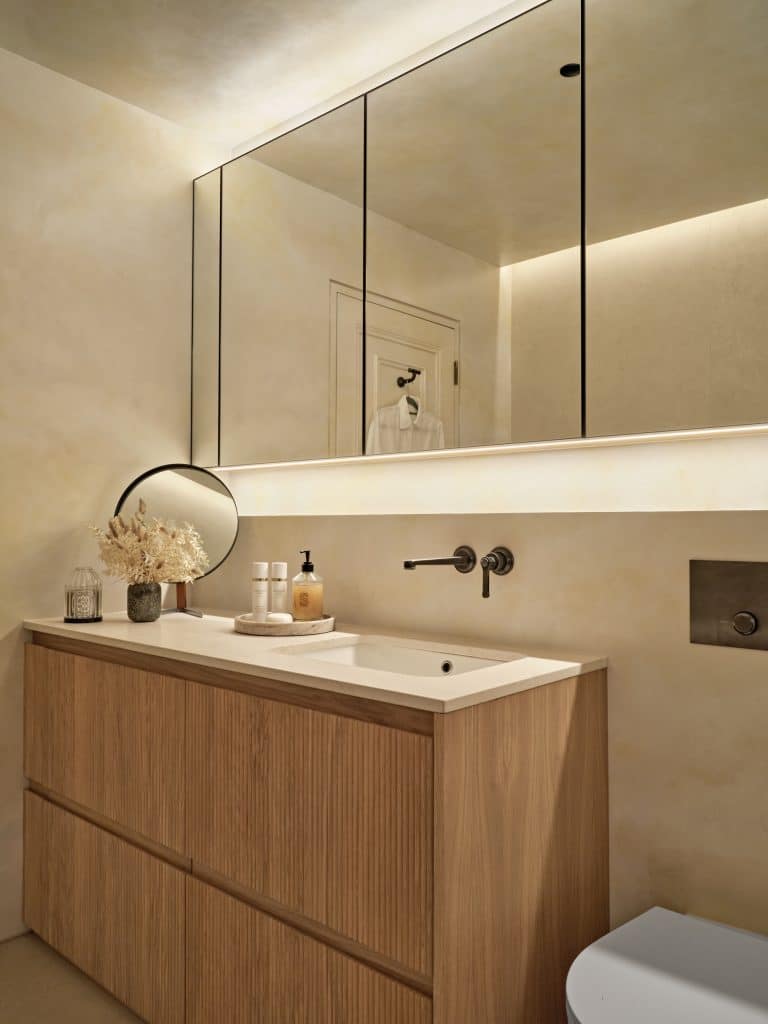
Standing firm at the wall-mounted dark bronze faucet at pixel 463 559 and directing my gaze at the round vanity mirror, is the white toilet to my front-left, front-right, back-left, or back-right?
back-left

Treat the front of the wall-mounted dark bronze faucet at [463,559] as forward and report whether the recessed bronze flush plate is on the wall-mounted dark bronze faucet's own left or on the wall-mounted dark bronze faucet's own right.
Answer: on the wall-mounted dark bronze faucet's own left

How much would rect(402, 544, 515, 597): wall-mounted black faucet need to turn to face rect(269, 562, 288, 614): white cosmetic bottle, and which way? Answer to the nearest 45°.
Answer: approximately 45° to its right

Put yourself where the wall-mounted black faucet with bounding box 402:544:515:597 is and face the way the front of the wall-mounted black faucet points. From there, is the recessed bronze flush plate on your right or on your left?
on your left

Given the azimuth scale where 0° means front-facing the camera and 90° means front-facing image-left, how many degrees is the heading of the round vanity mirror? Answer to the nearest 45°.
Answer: approximately 0°
